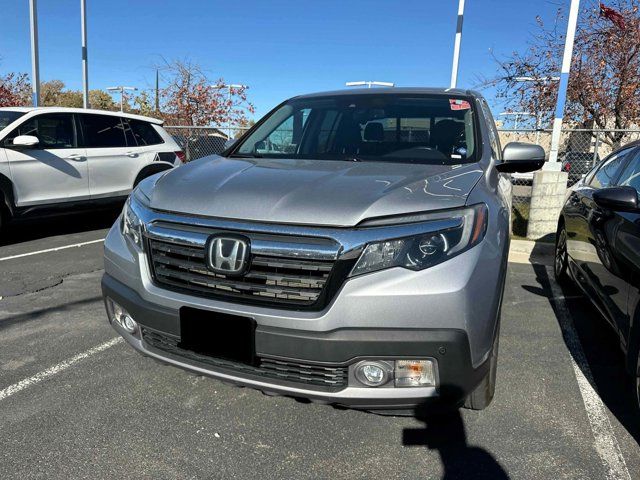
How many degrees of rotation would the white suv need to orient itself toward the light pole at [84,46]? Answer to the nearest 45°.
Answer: approximately 135° to its right

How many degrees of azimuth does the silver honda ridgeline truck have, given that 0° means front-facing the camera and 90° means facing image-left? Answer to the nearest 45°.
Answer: approximately 45°

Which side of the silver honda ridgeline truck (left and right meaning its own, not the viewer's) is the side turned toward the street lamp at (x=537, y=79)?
back

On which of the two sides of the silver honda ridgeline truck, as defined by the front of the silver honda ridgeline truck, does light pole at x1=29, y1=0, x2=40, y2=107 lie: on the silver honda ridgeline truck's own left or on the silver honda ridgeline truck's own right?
on the silver honda ridgeline truck's own right

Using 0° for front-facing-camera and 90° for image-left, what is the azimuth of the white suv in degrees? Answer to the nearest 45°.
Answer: approximately 45°

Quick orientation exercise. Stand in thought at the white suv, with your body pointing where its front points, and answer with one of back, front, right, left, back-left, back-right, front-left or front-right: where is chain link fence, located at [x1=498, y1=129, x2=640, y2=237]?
back-left
